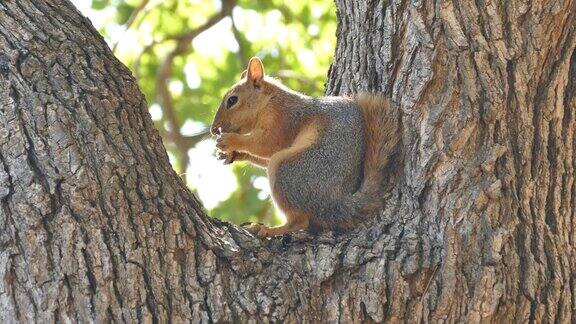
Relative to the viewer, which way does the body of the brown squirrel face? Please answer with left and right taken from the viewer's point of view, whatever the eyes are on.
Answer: facing to the left of the viewer
